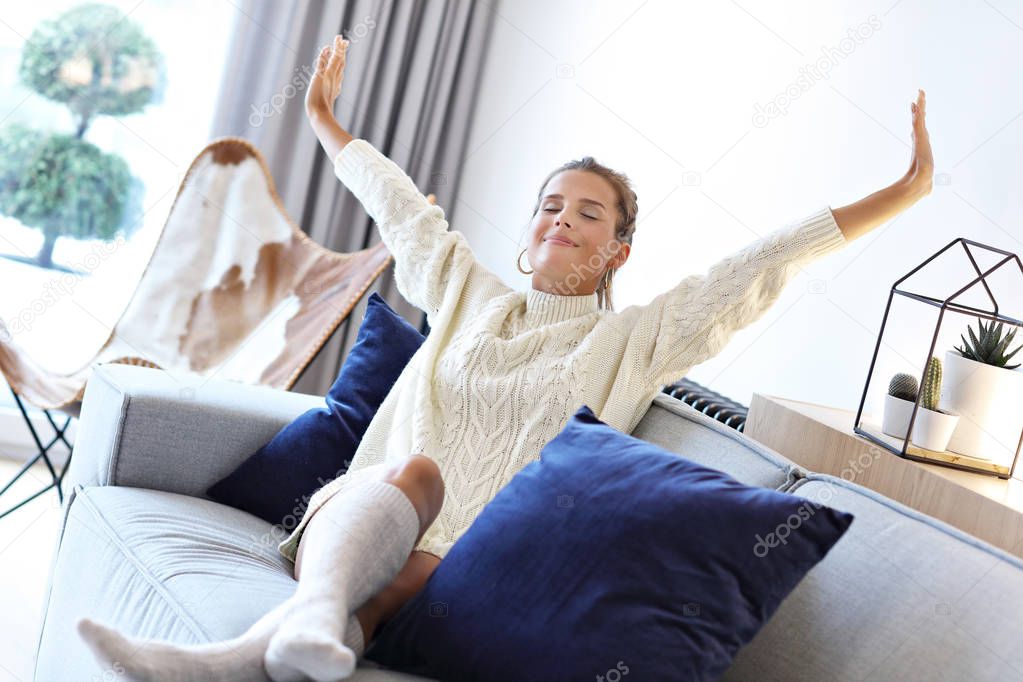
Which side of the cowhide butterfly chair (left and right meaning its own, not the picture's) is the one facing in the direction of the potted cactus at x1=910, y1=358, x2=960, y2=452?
left

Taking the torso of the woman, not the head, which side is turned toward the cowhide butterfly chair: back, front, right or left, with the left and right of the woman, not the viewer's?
right

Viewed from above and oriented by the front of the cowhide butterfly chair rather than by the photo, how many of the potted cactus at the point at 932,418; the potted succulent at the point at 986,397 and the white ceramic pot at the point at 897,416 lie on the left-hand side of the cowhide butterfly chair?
3

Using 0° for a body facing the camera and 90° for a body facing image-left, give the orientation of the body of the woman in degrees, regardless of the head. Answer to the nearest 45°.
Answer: approximately 45°

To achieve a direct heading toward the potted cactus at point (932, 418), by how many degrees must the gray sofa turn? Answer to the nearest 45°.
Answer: approximately 135° to its left

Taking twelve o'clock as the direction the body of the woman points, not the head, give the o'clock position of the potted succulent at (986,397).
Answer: The potted succulent is roughly at 8 o'clock from the woman.

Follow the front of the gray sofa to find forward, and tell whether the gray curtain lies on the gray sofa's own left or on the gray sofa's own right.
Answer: on the gray sofa's own right
